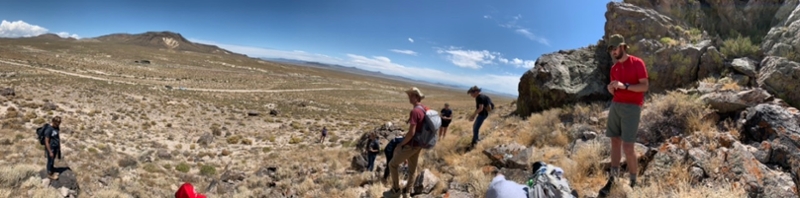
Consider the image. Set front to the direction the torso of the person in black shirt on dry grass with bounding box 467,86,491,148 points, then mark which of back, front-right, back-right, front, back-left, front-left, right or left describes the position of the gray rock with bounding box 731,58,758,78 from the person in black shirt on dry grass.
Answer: back

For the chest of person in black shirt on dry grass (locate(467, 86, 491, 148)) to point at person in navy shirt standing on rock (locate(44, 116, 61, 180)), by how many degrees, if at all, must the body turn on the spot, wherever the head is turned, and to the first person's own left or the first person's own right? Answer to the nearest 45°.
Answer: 0° — they already face them

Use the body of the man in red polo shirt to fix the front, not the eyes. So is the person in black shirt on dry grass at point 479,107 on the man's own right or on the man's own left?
on the man's own right

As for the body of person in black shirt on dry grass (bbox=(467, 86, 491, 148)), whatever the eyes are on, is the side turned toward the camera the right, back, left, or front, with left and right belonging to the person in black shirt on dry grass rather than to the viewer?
left

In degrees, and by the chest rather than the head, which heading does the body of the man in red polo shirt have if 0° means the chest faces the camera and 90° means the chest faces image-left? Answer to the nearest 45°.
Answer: approximately 45°

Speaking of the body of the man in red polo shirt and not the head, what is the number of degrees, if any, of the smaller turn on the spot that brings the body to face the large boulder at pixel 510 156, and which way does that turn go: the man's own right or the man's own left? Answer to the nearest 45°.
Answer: approximately 90° to the man's own right
